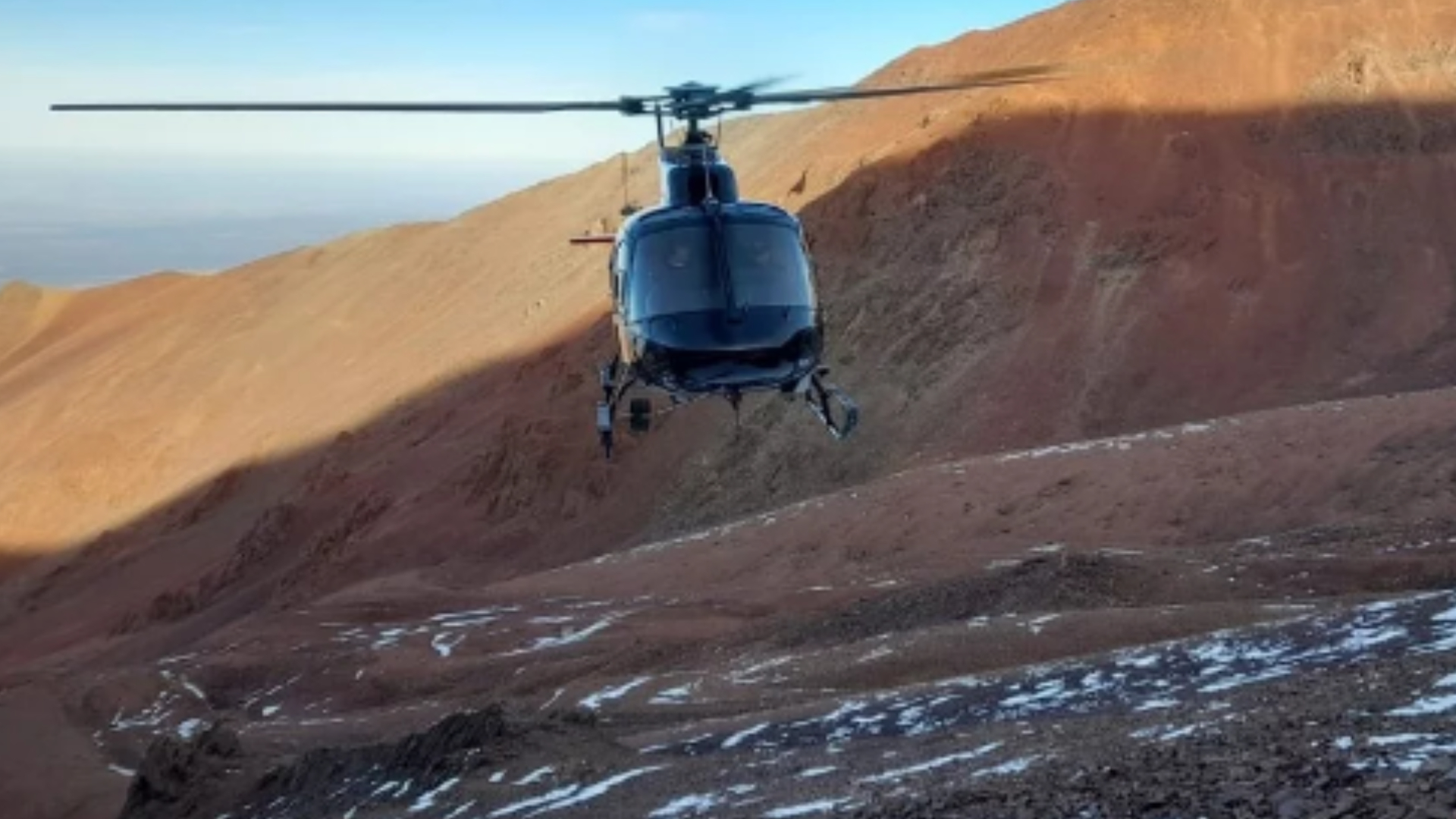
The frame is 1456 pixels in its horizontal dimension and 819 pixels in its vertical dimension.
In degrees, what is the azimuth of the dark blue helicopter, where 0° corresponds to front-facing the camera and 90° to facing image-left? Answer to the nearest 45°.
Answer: approximately 0°
